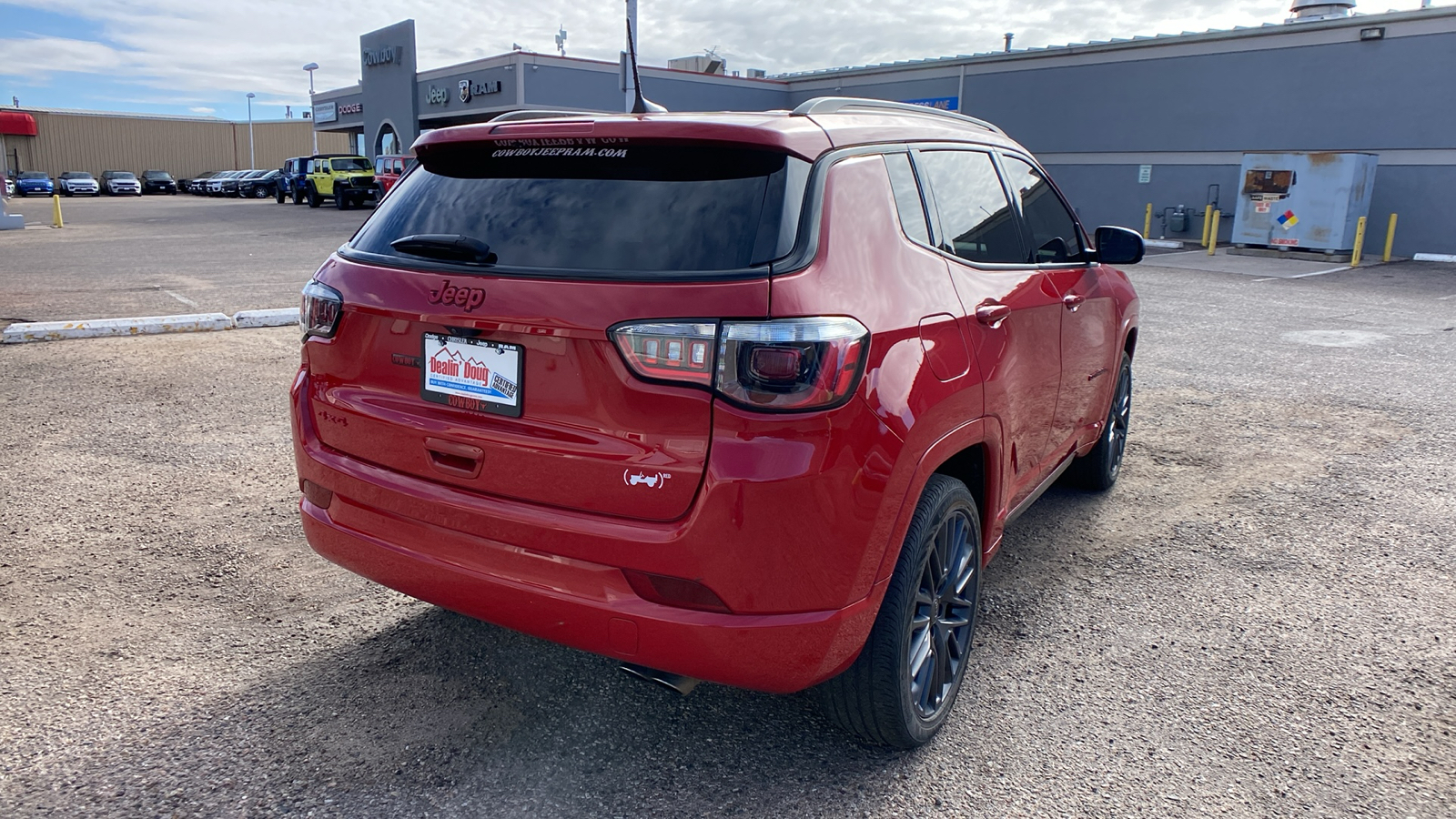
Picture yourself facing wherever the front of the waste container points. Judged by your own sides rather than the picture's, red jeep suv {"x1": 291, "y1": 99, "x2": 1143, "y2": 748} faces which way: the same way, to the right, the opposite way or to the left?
the opposite way

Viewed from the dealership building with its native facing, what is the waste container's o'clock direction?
The waste container is roughly at 10 o'clock from the dealership building.

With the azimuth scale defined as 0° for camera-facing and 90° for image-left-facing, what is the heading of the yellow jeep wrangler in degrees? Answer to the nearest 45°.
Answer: approximately 315°

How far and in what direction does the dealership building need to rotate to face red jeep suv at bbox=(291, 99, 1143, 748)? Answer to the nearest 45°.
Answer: approximately 45° to its left

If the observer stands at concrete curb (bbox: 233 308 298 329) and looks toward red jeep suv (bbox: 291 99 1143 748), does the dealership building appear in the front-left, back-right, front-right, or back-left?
back-left

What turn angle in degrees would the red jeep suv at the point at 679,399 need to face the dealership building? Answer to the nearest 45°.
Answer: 0° — it already faces it

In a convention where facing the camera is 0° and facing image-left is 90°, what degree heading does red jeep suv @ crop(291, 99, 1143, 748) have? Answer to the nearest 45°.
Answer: approximately 225°

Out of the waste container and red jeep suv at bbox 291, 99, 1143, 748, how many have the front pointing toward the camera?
1
